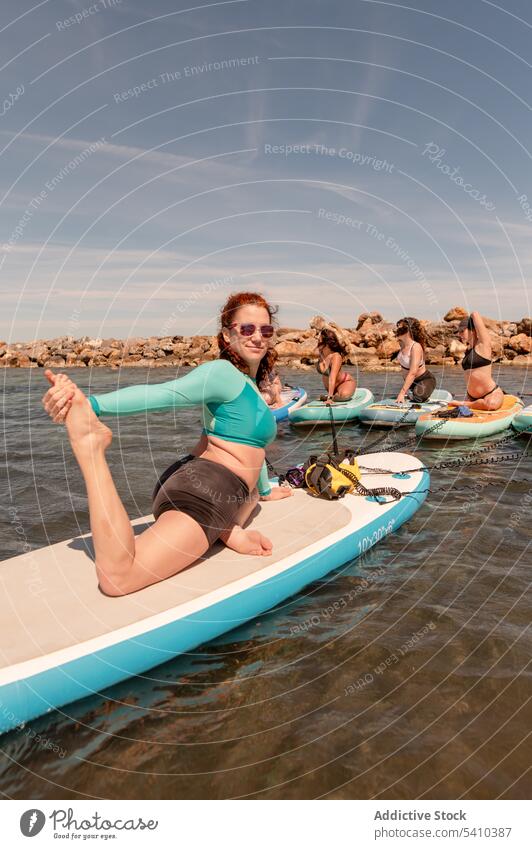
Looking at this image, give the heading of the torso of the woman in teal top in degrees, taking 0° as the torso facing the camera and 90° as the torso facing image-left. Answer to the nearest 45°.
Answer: approximately 315°

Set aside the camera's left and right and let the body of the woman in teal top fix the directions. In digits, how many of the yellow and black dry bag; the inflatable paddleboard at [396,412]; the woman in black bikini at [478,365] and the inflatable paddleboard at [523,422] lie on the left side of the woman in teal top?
4

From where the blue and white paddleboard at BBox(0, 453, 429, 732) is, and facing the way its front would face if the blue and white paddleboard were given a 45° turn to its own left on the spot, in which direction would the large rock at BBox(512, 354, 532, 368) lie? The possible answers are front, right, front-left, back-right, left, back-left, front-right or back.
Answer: front-right

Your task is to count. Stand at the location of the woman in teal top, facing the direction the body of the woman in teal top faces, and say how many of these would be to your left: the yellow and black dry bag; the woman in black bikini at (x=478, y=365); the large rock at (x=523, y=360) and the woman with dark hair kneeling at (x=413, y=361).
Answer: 4

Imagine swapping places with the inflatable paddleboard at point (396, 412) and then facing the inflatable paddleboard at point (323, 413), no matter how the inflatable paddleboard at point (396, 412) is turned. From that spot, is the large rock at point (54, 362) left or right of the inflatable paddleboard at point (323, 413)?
right

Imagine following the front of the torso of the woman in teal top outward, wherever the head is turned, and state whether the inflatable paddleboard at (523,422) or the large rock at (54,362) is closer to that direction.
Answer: the inflatable paddleboard

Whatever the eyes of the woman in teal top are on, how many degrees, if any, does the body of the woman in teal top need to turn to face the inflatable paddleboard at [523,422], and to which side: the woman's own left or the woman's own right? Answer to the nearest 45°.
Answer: approximately 90° to the woman's own left

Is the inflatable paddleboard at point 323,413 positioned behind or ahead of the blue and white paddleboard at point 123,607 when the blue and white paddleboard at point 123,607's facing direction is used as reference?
ahead

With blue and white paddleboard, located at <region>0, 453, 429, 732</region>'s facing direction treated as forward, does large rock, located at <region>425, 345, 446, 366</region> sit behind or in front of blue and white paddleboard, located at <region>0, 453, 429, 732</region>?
in front

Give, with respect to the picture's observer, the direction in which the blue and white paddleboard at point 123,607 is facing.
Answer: facing away from the viewer and to the right of the viewer

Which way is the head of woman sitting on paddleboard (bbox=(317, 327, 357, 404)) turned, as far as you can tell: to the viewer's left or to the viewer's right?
to the viewer's left

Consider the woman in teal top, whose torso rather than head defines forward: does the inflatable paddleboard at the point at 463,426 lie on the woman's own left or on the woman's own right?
on the woman's own left

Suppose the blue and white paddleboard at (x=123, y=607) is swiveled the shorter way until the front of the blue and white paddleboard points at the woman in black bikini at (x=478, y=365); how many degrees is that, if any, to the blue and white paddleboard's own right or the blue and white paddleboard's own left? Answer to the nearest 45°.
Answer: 0° — it already faces them
